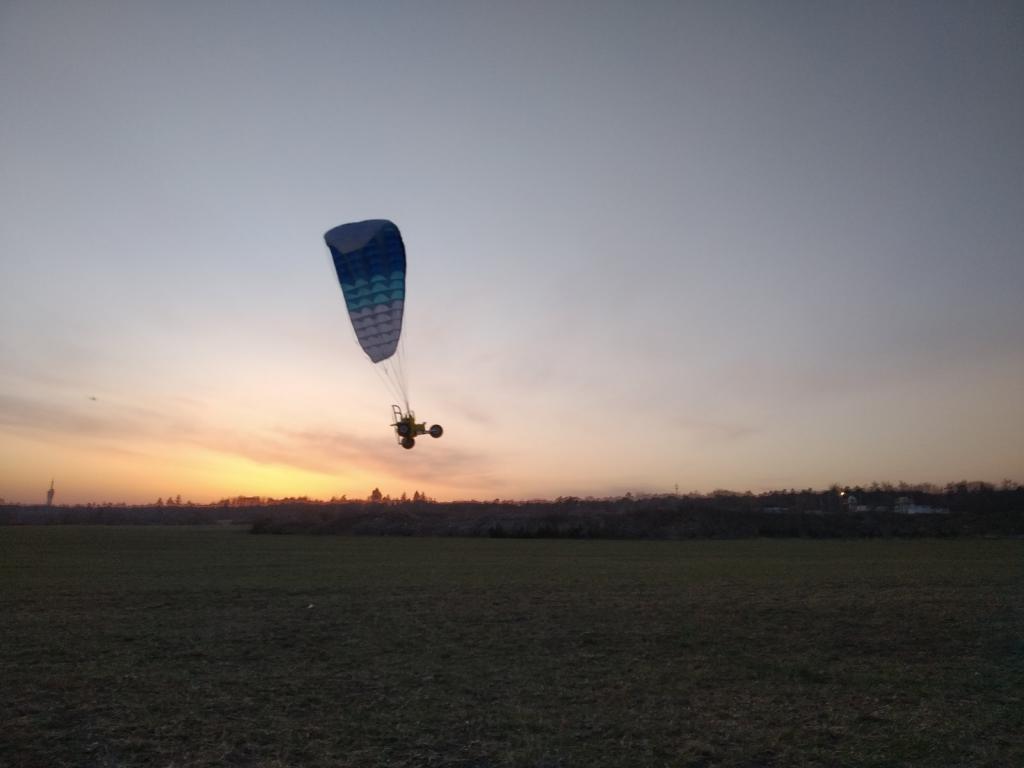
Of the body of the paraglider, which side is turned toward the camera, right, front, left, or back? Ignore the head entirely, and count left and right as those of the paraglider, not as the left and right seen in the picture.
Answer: right
